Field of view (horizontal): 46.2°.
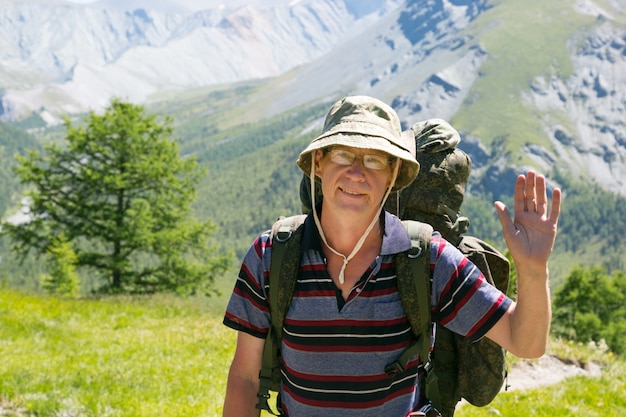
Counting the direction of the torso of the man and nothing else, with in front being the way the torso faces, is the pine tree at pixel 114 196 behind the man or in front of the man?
behind

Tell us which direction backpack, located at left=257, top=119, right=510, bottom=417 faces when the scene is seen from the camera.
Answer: facing away from the viewer and to the right of the viewer

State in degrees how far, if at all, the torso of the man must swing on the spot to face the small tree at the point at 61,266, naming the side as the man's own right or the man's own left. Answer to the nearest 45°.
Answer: approximately 135° to the man's own right

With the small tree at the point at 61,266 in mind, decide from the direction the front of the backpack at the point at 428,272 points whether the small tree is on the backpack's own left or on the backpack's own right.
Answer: on the backpack's own left

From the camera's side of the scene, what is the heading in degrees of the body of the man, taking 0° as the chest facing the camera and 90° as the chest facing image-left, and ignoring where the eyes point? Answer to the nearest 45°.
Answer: approximately 0°
